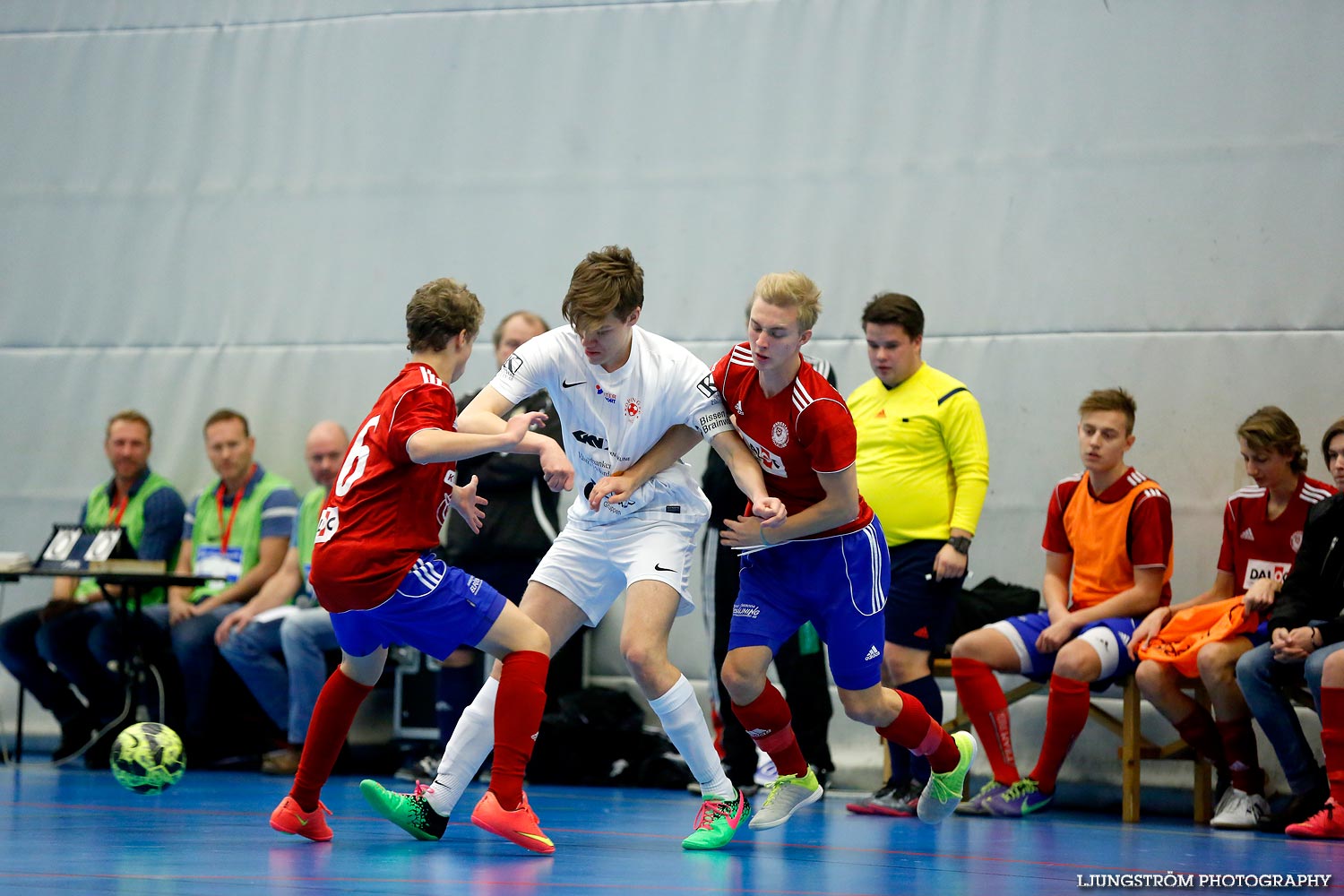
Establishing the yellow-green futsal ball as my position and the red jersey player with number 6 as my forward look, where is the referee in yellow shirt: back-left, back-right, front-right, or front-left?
front-left

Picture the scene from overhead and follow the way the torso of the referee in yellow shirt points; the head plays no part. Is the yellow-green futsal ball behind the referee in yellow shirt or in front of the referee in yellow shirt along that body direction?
in front

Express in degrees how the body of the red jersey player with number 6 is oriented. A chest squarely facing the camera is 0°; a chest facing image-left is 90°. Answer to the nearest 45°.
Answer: approximately 225°

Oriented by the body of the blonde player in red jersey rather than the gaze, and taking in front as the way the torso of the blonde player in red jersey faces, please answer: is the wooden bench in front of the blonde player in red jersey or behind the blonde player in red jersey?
behind

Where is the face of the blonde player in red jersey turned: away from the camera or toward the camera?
toward the camera

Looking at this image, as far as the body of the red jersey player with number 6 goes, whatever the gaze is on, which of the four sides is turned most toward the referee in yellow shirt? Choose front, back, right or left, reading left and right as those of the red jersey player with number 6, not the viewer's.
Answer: front

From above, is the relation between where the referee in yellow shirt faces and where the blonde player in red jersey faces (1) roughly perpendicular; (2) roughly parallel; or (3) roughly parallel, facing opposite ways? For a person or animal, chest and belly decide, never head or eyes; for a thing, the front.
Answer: roughly parallel

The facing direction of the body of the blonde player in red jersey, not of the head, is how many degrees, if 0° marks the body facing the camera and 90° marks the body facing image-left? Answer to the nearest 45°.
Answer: approximately 45°

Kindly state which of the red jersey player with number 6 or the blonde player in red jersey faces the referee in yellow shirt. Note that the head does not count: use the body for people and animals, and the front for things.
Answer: the red jersey player with number 6

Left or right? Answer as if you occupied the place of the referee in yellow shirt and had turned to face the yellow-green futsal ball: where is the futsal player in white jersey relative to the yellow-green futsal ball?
left

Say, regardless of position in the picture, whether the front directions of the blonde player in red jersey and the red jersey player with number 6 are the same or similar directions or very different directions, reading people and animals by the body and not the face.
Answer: very different directions

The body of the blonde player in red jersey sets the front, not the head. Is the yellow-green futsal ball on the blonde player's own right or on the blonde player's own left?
on the blonde player's own right

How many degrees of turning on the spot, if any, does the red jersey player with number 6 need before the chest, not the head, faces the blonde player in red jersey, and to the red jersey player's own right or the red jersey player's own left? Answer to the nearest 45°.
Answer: approximately 45° to the red jersey player's own right

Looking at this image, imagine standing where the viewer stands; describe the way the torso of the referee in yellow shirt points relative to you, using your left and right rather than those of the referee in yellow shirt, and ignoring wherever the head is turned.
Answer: facing the viewer and to the left of the viewer

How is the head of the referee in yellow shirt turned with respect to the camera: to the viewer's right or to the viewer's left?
to the viewer's left

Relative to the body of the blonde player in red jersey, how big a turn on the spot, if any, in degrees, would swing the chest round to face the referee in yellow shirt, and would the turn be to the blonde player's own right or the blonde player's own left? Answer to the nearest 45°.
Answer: approximately 135° to the blonde player's own right

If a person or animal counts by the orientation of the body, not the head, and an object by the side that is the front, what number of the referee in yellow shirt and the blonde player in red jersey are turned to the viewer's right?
0
